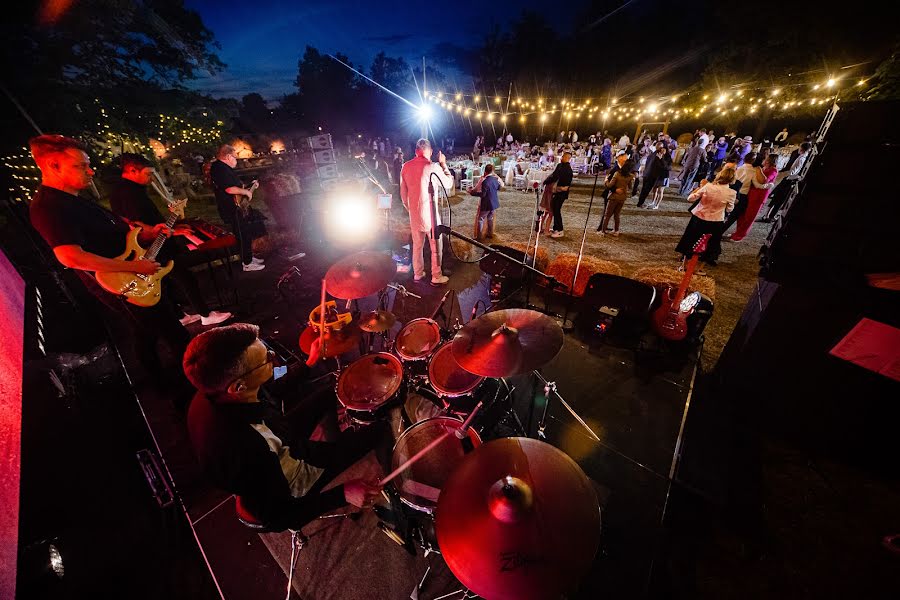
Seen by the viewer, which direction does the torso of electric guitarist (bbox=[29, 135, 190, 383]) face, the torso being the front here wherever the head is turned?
to the viewer's right

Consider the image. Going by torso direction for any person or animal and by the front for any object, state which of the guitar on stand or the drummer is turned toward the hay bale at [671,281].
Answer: the drummer

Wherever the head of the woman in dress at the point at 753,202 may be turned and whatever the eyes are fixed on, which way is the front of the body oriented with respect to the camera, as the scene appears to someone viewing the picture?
to the viewer's left

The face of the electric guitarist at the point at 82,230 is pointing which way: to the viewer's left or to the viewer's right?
to the viewer's right

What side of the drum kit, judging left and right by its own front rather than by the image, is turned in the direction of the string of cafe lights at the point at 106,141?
left

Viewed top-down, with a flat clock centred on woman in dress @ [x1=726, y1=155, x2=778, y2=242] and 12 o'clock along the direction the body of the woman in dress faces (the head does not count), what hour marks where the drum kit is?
The drum kit is roughly at 9 o'clock from the woman in dress.

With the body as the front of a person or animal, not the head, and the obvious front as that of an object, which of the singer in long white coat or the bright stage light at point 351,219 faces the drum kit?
the bright stage light

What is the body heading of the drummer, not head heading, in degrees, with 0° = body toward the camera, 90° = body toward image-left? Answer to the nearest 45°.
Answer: approximately 270°

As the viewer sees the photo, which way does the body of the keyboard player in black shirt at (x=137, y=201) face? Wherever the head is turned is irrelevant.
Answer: to the viewer's right

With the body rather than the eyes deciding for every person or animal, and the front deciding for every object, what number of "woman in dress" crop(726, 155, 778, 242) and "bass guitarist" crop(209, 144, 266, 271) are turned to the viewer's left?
1

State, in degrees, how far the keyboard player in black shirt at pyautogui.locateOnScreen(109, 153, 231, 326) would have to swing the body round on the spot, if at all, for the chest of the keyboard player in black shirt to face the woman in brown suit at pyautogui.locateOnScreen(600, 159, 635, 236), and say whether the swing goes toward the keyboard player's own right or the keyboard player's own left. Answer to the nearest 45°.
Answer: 0° — they already face them

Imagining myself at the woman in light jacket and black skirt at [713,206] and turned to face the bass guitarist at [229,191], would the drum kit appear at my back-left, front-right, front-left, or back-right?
front-left

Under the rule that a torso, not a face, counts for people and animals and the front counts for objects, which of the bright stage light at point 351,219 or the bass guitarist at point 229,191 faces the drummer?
the bright stage light

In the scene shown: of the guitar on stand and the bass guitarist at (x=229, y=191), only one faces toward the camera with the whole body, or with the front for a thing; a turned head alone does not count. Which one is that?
the guitar on stand

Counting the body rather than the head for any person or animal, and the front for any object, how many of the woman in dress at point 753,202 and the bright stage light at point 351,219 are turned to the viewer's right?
0

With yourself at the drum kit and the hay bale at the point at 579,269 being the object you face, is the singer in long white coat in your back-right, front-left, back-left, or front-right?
front-left

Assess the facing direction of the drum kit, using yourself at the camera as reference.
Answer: facing away from the viewer and to the right of the viewer

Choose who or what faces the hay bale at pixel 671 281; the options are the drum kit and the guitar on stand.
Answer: the drum kit
